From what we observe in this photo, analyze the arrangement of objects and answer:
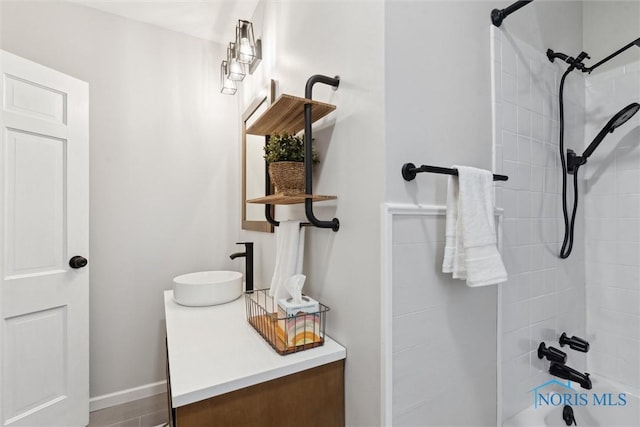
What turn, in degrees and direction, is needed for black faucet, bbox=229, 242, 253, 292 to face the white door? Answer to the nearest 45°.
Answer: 0° — it already faces it

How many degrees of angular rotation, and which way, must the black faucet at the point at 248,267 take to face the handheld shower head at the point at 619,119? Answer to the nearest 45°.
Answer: approximately 135° to its left

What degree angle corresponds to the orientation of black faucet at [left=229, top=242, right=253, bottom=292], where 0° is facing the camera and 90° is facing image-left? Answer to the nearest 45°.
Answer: approximately 90°

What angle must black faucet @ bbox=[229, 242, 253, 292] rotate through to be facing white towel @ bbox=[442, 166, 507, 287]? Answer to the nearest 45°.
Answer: approximately 135° to its left
